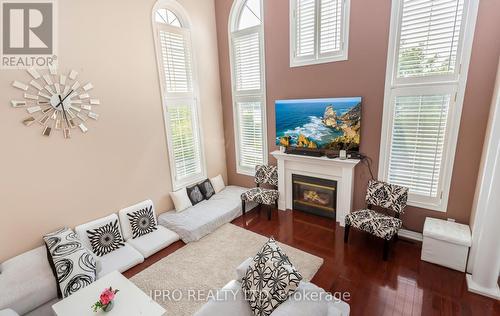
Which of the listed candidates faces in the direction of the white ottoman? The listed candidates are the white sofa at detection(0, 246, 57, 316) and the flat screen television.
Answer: the white sofa

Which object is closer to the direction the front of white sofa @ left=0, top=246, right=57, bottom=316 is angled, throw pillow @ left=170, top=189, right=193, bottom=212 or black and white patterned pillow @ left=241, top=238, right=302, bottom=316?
the black and white patterned pillow

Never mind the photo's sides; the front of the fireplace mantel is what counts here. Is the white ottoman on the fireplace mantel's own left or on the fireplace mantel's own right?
on the fireplace mantel's own left

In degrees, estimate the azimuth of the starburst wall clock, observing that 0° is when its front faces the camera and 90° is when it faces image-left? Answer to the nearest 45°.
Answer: approximately 315°

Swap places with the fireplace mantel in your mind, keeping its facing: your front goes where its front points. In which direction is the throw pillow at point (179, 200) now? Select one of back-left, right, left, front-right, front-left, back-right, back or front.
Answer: front-right

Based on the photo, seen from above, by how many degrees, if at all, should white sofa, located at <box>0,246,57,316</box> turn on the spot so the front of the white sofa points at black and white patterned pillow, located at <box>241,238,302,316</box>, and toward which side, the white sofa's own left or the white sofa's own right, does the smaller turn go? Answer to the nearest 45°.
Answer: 0° — it already faces it
